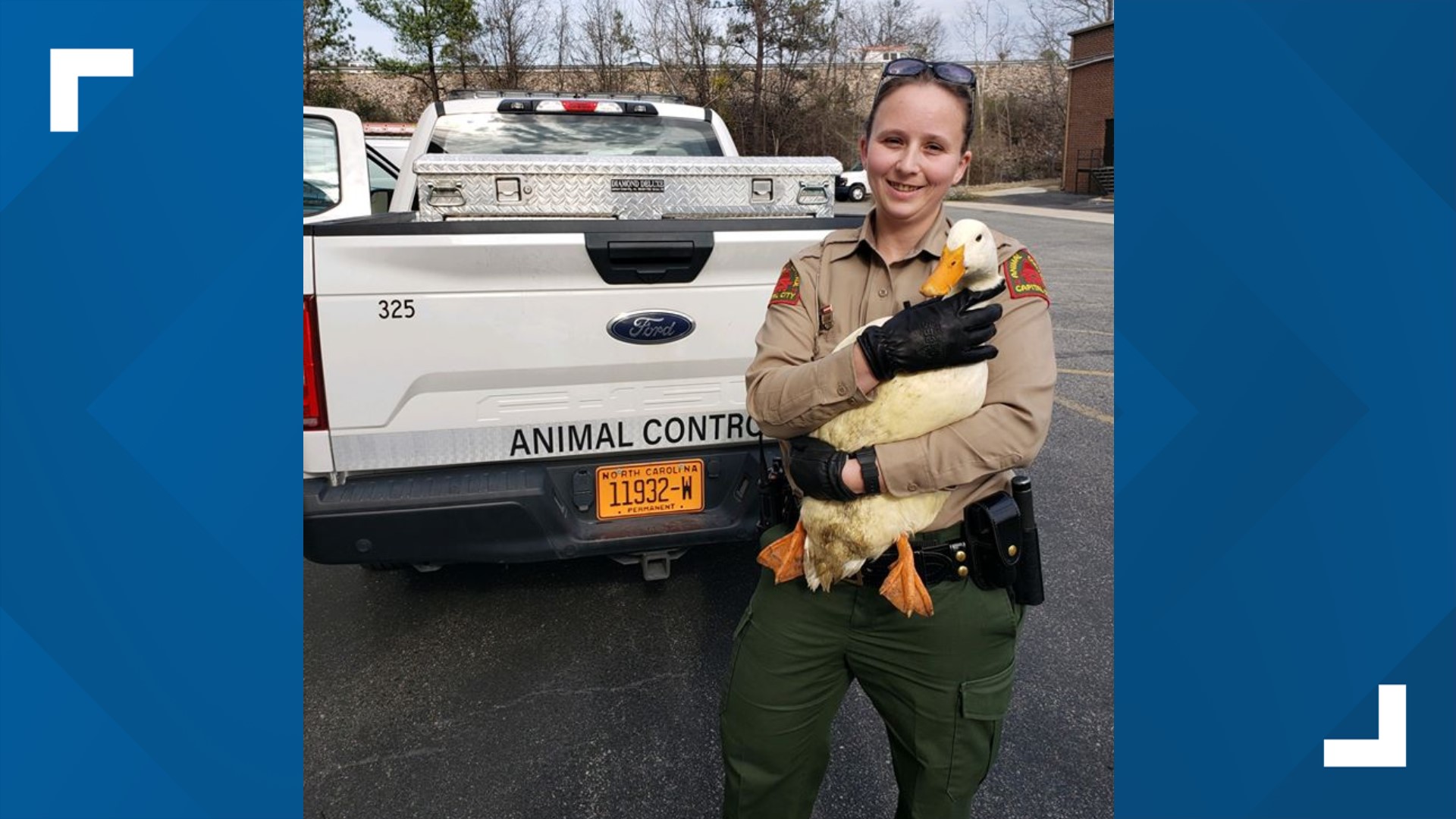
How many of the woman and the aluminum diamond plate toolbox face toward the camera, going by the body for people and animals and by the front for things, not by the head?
2

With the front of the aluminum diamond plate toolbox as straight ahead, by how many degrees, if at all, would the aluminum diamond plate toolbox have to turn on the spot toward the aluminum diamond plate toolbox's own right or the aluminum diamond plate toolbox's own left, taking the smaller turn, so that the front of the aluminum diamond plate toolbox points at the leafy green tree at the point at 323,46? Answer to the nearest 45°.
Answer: approximately 180°

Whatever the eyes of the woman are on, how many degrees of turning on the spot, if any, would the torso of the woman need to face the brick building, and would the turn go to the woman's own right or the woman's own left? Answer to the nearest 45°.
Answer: approximately 180°

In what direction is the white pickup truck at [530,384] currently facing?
away from the camera

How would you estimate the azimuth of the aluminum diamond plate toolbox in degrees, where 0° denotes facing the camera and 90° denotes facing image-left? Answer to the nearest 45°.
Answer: approximately 0°

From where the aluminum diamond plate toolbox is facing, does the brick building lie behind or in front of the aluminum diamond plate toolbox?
behind

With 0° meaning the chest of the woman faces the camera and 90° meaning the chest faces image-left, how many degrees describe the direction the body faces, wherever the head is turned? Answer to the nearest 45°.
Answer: approximately 0°

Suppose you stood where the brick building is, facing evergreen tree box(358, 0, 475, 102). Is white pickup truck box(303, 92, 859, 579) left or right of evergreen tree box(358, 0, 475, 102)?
left

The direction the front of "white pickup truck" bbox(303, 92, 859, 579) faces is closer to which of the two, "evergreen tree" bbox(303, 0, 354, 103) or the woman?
the evergreen tree
